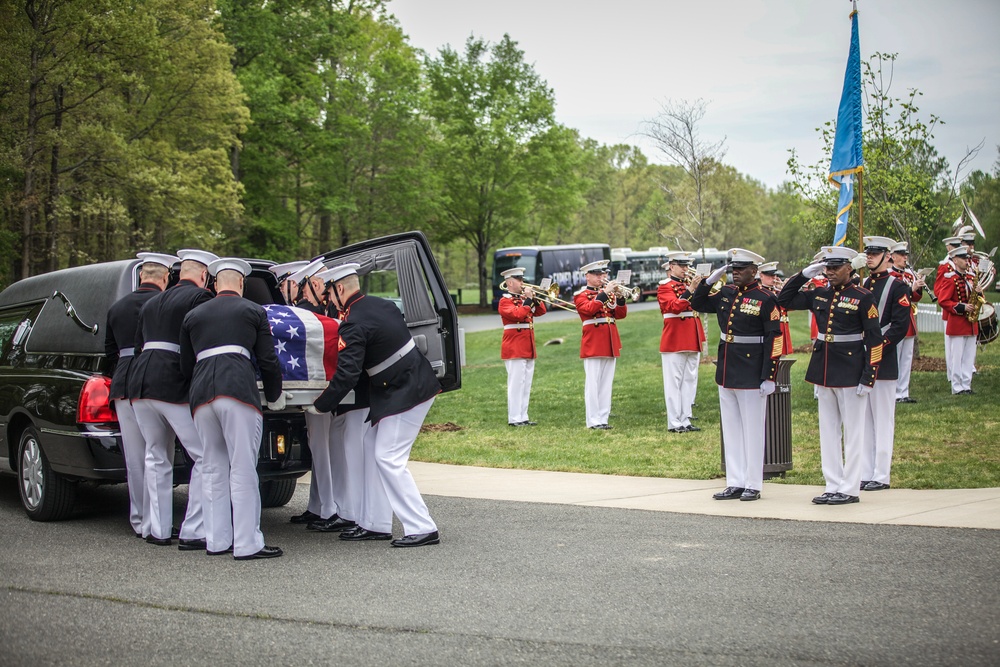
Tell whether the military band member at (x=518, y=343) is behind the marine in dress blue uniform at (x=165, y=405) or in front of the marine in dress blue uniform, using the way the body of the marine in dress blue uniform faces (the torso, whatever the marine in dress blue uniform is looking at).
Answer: in front

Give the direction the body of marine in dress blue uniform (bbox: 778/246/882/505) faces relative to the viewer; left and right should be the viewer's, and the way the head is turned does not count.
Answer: facing the viewer and to the left of the viewer

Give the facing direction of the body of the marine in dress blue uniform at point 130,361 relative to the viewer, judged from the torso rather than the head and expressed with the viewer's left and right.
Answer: facing away from the viewer and to the right of the viewer

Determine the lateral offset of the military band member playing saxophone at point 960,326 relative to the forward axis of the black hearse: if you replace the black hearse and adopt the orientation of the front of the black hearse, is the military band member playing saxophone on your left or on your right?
on your right

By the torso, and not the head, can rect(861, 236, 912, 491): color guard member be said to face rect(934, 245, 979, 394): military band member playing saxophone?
no

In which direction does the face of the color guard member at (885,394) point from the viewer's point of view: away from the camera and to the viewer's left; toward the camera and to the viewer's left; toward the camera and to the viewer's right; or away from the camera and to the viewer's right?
toward the camera and to the viewer's left

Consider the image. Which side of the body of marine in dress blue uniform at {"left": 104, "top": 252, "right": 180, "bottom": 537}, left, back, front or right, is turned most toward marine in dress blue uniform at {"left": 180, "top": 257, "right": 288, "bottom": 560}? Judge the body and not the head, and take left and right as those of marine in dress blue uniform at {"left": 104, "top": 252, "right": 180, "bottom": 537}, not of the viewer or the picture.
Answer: right

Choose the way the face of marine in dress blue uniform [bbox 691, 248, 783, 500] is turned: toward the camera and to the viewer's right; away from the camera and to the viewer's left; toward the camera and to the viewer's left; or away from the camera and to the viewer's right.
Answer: toward the camera and to the viewer's left

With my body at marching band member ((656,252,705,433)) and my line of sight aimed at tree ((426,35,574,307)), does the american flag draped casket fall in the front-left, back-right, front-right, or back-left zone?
back-left

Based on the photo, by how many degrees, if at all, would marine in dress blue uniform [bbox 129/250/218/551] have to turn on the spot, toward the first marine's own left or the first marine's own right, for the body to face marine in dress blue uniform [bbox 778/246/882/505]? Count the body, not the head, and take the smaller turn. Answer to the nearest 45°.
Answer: approximately 45° to the first marine's own right

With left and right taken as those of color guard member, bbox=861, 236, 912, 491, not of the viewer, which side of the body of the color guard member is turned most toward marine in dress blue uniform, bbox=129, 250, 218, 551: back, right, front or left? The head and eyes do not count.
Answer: front

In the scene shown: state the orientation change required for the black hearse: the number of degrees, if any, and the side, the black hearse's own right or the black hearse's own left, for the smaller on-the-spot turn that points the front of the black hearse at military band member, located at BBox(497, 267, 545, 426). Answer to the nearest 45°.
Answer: approximately 90° to the black hearse's own right

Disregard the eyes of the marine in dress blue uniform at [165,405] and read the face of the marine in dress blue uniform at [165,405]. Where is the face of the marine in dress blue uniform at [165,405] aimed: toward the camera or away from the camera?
away from the camera

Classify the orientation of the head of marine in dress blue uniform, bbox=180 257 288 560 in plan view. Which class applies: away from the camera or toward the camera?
away from the camera

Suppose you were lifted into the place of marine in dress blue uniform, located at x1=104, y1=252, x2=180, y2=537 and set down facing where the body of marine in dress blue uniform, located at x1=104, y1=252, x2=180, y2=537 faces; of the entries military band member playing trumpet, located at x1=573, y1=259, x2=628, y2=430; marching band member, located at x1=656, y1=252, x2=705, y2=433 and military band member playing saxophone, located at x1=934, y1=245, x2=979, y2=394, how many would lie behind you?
0
